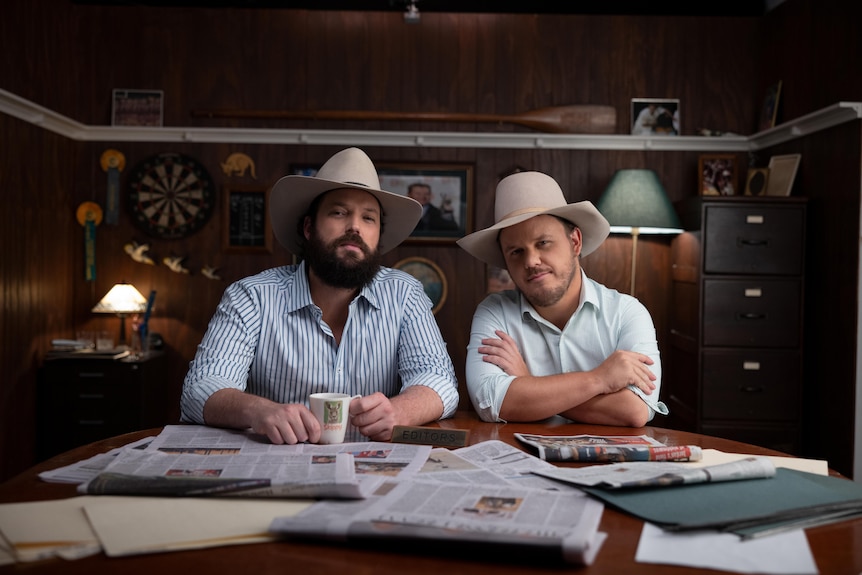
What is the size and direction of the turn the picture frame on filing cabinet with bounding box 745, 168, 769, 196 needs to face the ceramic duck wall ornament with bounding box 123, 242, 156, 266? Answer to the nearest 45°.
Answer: approximately 90° to its right

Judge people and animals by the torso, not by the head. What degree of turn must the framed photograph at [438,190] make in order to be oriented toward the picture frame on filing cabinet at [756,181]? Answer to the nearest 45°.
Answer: approximately 90° to its left

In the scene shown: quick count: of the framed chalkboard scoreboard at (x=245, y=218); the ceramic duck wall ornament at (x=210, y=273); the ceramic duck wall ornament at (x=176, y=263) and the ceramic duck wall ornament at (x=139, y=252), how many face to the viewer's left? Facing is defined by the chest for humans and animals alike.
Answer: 3

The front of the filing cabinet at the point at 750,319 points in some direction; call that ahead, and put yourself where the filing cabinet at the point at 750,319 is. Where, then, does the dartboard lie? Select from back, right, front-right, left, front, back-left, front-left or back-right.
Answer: right

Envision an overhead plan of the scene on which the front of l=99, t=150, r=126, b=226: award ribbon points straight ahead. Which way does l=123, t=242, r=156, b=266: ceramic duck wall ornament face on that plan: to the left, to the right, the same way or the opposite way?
to the right

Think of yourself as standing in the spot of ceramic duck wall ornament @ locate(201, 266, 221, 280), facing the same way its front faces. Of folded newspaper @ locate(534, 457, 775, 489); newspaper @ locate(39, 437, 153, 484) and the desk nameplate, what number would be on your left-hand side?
3

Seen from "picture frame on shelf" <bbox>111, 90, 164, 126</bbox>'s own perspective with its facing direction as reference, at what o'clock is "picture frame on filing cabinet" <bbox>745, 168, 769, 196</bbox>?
"picture frame on filing cabinet" <bbox>745, 168, 769, 196</bbox> is roughly at 10 o'clock from "picture frame on shelf" <bbox>111, 90, 164, 126</bbox>.

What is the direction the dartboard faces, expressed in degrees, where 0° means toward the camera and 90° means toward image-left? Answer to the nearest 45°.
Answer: approximately 0°

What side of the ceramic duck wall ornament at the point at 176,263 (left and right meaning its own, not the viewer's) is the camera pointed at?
left

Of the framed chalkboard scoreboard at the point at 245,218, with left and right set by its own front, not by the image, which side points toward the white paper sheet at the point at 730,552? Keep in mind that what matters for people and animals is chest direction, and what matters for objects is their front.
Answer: front
